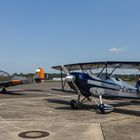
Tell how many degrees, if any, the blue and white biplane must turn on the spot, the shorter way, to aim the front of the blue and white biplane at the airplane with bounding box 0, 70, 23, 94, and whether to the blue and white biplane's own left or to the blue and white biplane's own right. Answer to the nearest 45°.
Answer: approximately 90° to the blue and white biplane's own right

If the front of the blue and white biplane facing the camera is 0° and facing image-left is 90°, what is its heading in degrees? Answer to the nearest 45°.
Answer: approximately 45°
